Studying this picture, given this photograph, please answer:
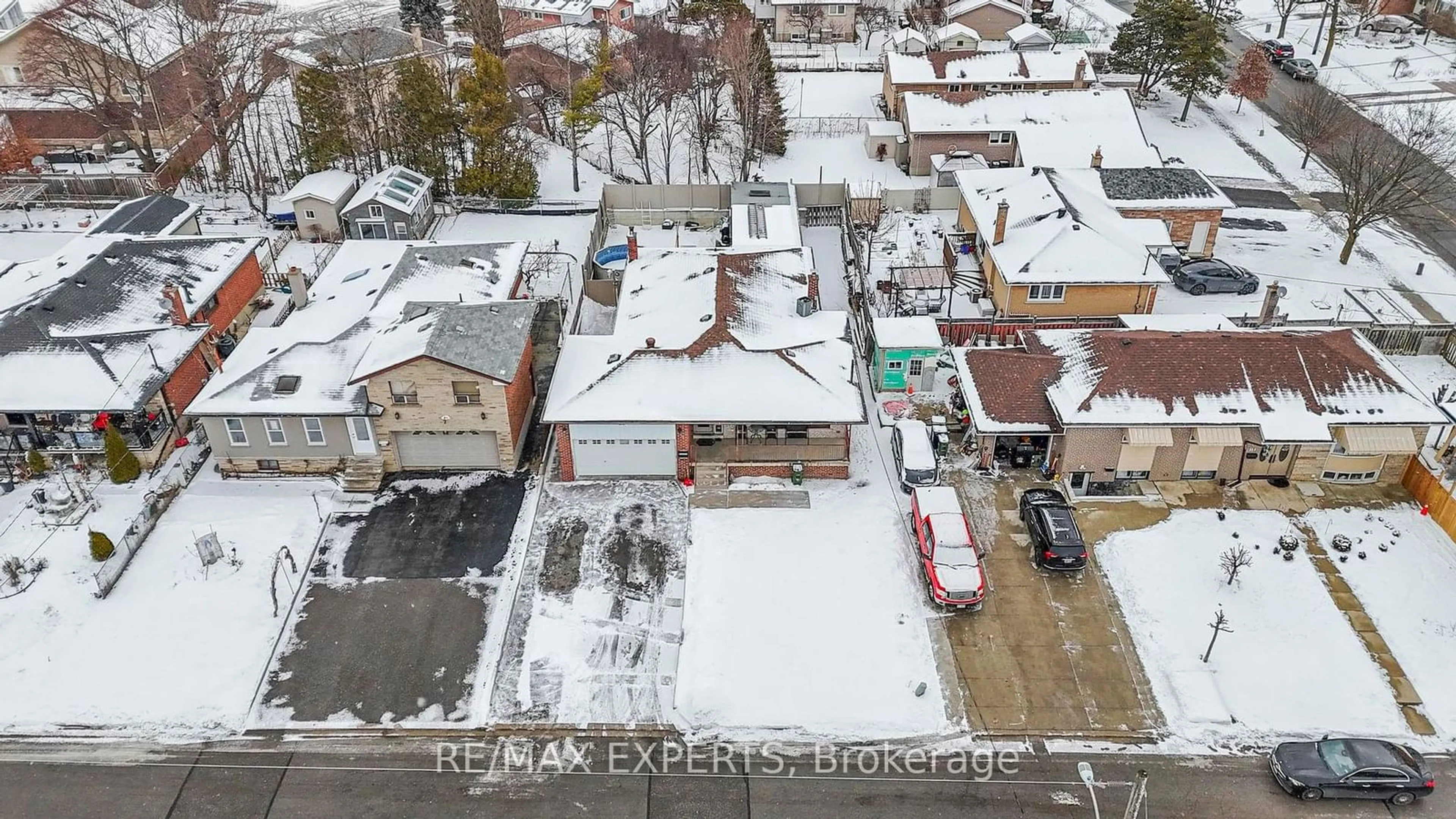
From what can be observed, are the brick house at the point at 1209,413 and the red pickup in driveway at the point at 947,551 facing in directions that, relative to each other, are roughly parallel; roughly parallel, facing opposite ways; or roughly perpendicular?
roughly parallel

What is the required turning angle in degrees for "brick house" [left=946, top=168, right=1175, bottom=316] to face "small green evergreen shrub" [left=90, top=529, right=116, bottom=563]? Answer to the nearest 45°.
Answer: approximately 135° to its right

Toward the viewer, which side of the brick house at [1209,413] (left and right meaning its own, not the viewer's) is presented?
front

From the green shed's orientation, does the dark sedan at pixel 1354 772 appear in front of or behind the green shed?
in front

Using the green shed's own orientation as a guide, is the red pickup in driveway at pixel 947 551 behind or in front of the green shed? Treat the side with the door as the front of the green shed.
in front

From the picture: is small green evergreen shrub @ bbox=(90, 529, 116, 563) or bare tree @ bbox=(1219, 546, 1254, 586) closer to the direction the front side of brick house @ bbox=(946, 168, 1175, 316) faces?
the bare tree

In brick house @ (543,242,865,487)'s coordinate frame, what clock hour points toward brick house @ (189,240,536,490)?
brick house @ (189,240,536,490) is roughly at 3 o'clock from brick house @ (543,242,865,487).

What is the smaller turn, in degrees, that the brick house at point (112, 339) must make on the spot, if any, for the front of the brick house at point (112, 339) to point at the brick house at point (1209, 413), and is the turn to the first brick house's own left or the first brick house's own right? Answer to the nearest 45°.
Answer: approximately 45° to the first brick house's own left

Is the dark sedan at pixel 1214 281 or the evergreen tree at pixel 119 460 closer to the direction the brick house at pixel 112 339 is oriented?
the evergreen tree

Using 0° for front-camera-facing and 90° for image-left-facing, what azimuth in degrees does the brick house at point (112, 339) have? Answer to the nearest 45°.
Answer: approximately 0°

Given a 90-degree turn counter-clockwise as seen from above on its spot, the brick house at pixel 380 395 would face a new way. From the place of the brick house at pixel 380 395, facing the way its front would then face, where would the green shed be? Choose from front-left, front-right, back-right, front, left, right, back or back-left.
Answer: front

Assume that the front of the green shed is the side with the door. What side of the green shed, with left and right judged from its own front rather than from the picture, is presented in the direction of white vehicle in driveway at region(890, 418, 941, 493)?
front

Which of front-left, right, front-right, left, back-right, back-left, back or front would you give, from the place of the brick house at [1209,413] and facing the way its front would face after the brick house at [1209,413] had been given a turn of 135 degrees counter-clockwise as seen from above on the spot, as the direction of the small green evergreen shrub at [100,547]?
back

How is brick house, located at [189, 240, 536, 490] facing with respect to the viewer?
toward the camera
